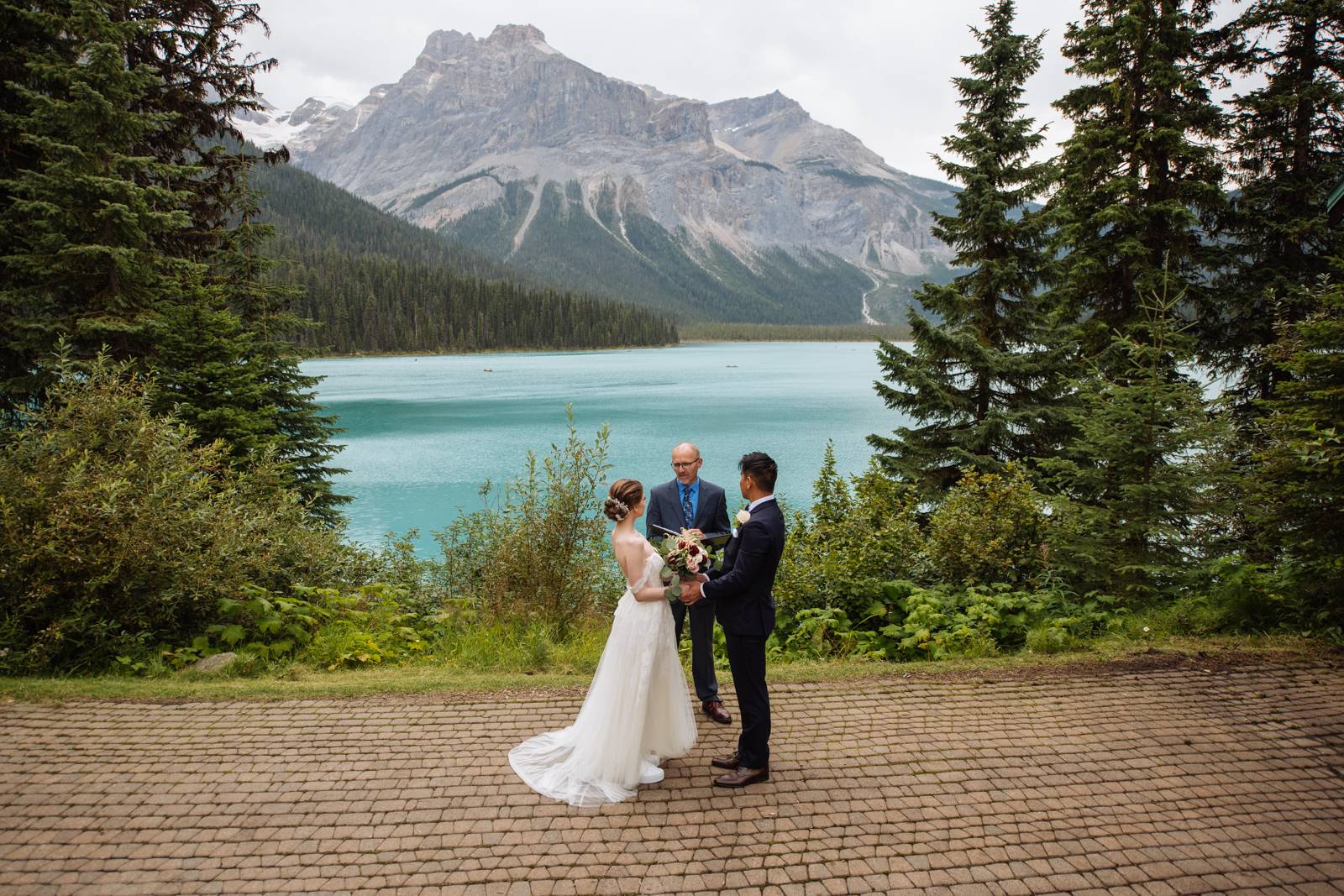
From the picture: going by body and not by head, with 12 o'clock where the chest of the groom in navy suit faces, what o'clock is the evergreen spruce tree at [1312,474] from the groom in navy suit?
The evergreen spruce tree is roughly at 5 o'clock from the groom in navy suit.

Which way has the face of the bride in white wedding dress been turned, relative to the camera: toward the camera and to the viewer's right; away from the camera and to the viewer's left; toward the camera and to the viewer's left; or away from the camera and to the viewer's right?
away from the camera and to the viewer's right

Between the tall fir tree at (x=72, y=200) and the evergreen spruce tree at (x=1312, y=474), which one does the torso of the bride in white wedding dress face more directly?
the evergreen spruce tree

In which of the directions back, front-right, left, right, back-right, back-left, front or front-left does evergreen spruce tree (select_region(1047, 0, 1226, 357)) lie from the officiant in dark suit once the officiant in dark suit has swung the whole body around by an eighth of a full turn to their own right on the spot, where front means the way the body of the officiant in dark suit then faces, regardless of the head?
back

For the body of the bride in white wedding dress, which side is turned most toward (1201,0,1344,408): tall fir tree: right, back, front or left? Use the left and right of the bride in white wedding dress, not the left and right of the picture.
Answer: front

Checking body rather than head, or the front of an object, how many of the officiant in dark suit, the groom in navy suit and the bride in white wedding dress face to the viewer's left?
1

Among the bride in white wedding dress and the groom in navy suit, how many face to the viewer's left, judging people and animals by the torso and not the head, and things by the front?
1

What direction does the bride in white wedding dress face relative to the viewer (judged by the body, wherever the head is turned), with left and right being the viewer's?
facing away from the viewer and to the right of the viewer

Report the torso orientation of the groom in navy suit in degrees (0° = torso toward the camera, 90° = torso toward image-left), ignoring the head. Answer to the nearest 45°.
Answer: approximately 90°

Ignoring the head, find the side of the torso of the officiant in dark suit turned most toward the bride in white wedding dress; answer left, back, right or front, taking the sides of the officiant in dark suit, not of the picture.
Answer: front

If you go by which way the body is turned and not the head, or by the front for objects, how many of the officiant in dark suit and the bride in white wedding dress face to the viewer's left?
0

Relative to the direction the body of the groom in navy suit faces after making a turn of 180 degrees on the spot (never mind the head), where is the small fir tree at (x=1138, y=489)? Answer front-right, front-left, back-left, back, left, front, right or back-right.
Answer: front-left
